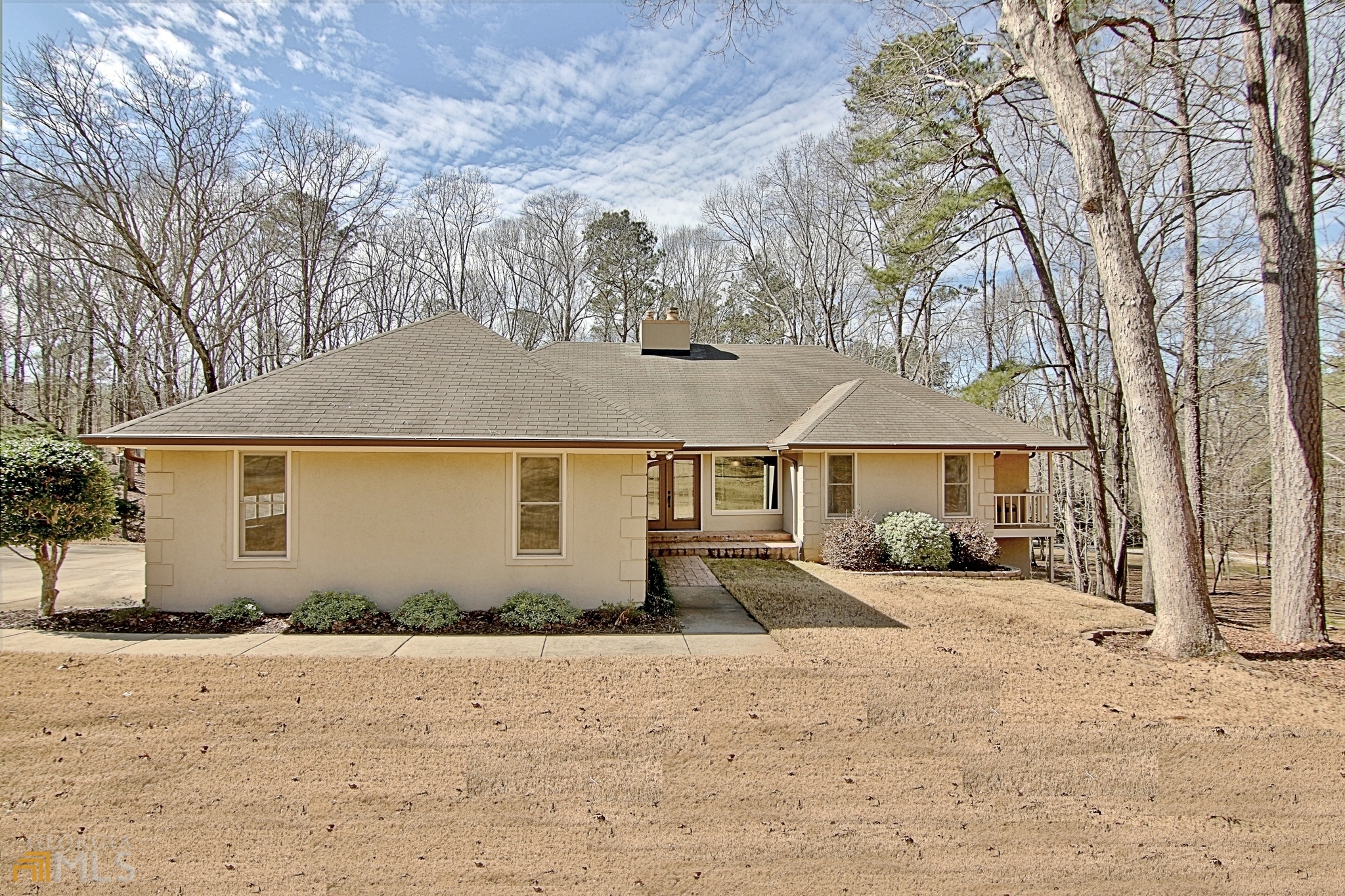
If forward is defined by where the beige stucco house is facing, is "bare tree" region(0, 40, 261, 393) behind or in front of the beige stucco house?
behind

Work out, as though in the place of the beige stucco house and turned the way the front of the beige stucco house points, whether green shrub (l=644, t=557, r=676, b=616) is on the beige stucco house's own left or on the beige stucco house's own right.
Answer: on the beige stucco house's own left

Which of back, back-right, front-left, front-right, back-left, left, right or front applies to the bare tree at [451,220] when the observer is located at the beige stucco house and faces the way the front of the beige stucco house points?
back

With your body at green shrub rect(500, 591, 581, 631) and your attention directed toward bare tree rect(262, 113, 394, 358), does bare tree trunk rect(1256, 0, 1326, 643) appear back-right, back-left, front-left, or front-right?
back-right

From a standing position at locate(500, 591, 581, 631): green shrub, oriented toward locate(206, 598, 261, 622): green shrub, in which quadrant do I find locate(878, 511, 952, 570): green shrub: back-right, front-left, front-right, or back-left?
back-right

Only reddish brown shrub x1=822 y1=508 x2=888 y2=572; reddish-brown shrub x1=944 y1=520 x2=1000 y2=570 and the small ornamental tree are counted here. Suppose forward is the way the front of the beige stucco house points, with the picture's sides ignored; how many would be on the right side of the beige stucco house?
1

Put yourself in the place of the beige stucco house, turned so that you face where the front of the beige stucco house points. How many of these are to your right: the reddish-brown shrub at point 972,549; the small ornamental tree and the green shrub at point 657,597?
1

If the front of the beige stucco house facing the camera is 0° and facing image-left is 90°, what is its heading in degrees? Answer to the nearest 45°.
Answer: approximately 0°
